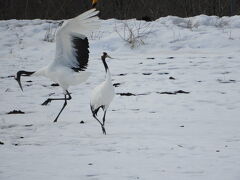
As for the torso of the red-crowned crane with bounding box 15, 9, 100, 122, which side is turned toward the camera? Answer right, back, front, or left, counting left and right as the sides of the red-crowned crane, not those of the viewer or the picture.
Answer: left
